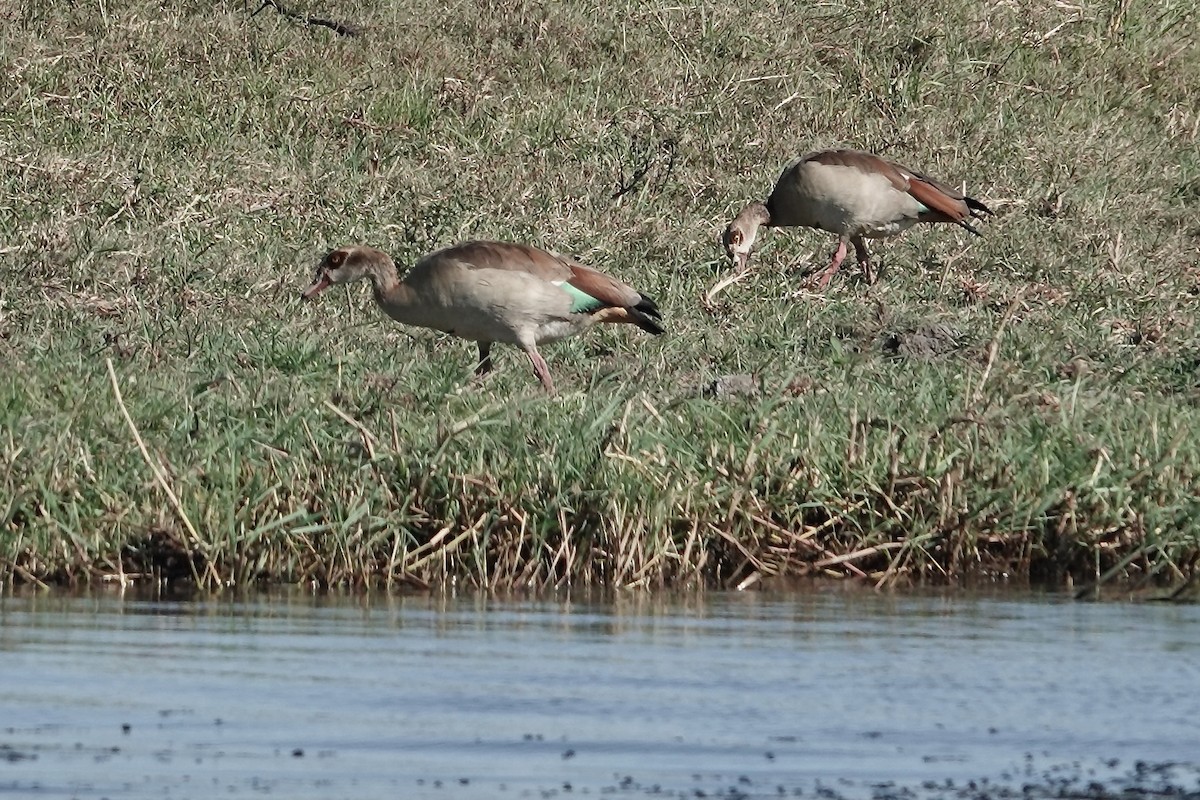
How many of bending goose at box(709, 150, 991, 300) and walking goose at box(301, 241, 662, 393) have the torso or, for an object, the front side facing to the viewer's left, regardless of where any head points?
2

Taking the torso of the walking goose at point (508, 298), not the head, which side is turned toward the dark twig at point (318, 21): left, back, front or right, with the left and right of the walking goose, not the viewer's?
right

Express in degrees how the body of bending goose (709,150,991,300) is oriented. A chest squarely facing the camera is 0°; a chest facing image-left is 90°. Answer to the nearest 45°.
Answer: approximately 90°

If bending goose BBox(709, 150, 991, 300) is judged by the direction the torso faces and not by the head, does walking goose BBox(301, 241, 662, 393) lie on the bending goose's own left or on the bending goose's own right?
on the bending goose's own left

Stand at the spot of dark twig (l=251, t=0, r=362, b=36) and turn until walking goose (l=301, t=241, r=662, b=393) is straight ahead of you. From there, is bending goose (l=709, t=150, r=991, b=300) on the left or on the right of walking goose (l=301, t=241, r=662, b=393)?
left

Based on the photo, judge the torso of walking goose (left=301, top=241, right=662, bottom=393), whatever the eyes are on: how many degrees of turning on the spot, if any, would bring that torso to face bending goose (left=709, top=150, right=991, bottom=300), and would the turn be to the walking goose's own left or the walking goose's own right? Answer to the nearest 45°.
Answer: approximately 135° to the walking goose's own right

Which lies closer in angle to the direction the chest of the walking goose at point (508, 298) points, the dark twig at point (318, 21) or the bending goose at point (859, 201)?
the dark twig

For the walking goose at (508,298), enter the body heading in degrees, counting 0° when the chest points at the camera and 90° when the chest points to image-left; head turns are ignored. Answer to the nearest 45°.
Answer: approximately 90°
